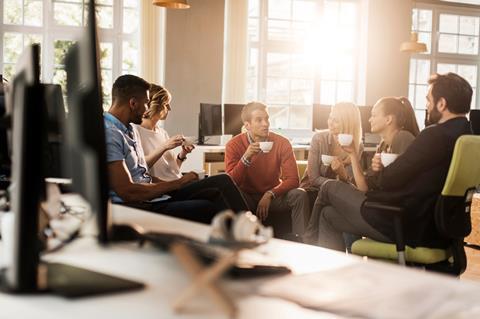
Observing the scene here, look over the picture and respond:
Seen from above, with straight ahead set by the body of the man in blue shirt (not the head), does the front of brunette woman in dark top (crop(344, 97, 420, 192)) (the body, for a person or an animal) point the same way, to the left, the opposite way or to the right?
the opposite way

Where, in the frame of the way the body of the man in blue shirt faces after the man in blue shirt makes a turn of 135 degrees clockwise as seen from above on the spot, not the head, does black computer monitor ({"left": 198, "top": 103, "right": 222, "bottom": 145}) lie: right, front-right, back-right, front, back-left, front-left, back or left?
back-right

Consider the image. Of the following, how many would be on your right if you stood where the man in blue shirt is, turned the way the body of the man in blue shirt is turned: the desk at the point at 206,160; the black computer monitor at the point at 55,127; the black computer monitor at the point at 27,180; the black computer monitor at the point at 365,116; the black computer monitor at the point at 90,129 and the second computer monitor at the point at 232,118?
3

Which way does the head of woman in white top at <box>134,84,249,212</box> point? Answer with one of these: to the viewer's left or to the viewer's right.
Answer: to the viewer's right

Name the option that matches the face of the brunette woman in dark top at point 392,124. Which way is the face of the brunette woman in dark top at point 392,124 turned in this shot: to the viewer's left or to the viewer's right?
to the viewer's left

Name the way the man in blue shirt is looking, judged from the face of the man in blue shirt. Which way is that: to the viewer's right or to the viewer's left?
to the viewer's right

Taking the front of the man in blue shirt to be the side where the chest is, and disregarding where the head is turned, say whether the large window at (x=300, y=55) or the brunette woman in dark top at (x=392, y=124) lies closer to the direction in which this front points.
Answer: the brunette woman in dark top

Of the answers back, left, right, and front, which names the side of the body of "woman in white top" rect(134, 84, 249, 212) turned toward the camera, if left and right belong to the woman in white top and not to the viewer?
right

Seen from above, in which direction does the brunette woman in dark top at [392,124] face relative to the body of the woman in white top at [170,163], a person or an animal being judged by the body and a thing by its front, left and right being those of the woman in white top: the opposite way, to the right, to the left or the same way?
the opposite way
